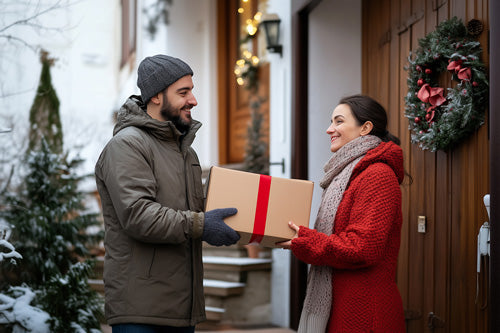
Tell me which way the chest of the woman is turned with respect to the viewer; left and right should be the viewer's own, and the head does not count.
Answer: facing to the left of the viewer

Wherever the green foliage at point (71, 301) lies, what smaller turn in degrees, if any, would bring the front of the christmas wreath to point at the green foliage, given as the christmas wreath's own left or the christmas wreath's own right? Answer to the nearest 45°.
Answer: approximately 45° to the christmas wreath's own right

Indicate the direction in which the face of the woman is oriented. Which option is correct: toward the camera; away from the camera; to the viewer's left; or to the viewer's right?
to the viewer's left

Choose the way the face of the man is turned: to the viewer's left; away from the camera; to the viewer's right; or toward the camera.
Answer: to the viewer's right

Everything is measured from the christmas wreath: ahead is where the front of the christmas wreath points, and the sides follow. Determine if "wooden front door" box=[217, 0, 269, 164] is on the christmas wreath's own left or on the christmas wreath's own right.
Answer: on the christmas wreath's own right

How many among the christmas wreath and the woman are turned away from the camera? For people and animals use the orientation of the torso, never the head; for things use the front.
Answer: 0

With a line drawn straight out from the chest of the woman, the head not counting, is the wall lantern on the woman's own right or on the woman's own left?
on the woman's own right

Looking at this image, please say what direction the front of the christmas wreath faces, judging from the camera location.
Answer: facing the viewer and to the left of the viewer

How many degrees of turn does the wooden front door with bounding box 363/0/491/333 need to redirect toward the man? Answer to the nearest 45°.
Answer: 0° — it already faces them

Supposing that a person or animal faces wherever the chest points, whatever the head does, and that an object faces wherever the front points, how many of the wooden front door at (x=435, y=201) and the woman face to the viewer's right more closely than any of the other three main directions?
0

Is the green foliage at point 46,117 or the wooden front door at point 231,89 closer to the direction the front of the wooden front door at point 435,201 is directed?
the green foliage

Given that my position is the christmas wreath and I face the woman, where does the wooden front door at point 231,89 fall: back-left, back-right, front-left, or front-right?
back-right
